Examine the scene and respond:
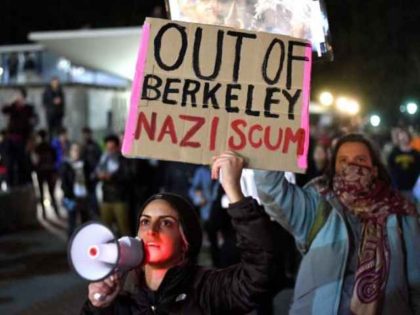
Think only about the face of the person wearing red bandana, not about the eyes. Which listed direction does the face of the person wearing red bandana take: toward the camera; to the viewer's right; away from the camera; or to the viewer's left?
toward the camera

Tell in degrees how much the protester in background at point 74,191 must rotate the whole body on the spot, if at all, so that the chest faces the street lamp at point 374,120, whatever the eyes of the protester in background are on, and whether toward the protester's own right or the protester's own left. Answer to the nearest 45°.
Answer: approximately 90° to the protester's own left

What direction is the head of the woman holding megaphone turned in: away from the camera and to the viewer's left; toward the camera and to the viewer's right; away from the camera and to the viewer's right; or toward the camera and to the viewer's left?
toward the camera and to the viewer's left

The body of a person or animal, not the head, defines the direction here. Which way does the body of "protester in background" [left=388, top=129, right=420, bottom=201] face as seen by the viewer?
toward the camera

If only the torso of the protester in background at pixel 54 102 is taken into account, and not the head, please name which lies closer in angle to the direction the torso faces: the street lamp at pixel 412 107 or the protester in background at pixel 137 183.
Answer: the protester in background

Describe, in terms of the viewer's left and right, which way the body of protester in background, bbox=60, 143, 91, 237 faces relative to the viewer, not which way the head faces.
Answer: facing the viewer and to the right of the viewer

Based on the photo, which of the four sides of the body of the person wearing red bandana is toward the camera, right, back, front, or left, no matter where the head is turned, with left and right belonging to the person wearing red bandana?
front
